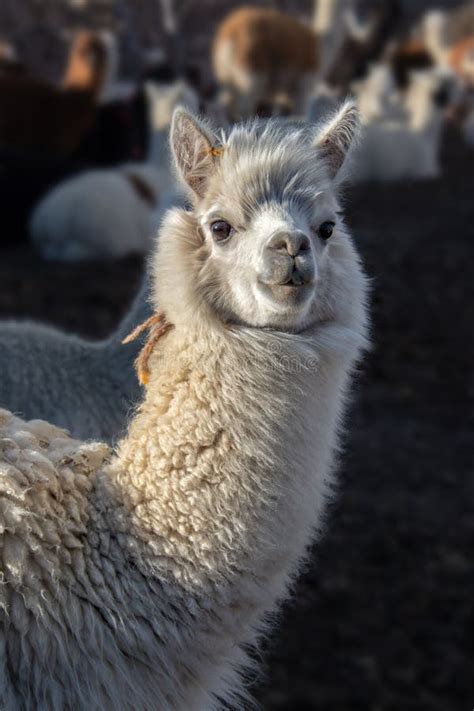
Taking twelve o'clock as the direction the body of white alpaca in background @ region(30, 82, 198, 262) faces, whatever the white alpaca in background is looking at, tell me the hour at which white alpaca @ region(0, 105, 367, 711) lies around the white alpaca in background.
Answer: The white alpaca is roughly at 3 o'clock from the white alpaca in background.

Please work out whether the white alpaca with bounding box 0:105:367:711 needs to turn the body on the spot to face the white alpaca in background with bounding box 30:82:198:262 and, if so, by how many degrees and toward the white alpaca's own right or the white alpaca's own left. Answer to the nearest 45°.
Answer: approximately 135° to the white alpaca's own left

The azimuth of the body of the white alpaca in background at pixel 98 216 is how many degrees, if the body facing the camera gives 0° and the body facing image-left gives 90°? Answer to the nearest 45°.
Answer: approximately 270°

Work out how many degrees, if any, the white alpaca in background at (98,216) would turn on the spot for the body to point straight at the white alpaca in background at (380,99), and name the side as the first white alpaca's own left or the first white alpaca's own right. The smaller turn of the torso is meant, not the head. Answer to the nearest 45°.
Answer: approximately 45° to the first white alpaca's own left
